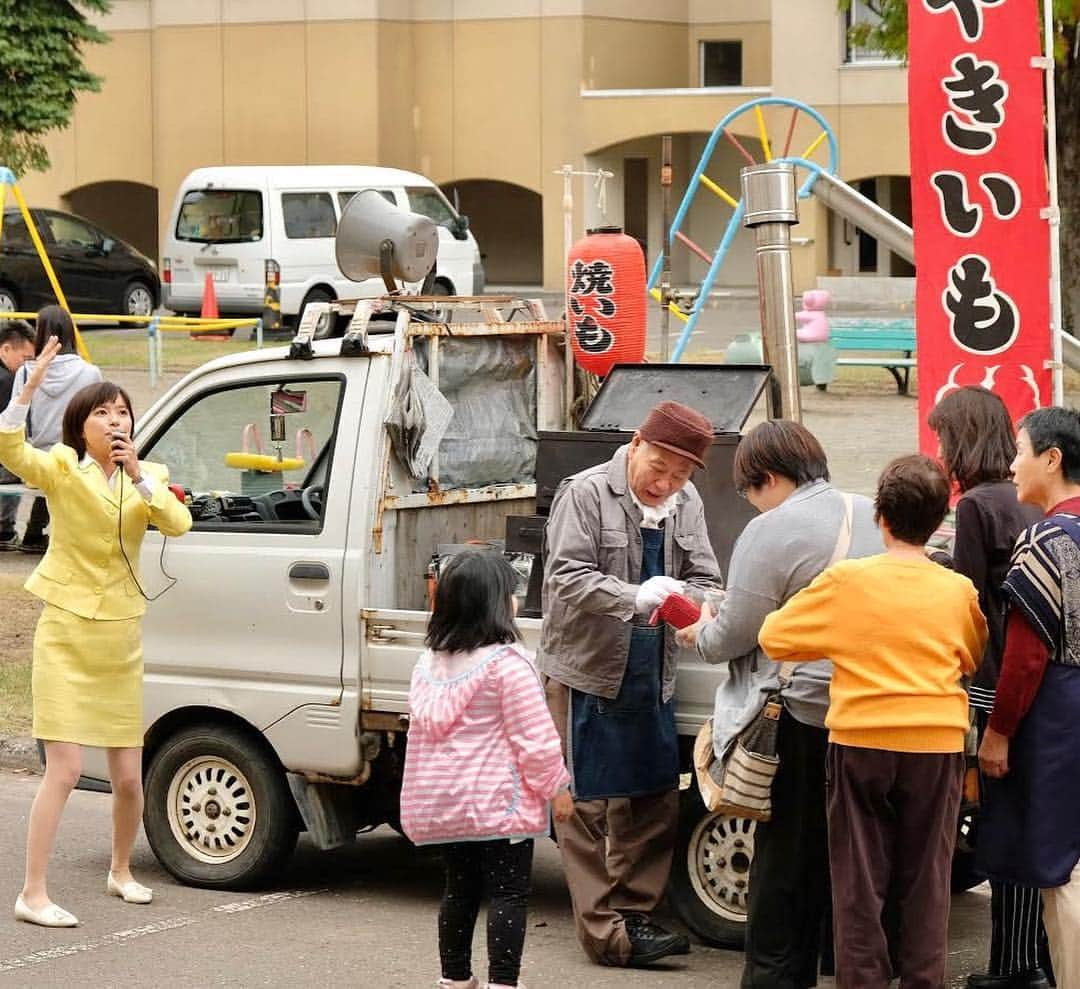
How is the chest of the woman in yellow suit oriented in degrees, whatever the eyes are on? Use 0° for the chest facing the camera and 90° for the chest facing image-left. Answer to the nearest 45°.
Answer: approximately 315°

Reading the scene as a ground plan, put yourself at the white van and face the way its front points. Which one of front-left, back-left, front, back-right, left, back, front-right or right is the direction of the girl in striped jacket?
back-right

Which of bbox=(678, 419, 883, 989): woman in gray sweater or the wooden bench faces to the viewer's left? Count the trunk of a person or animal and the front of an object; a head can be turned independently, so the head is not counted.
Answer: the woman in gray sweater

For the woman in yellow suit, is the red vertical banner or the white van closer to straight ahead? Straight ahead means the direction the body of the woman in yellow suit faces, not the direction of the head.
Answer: the red vertical banner

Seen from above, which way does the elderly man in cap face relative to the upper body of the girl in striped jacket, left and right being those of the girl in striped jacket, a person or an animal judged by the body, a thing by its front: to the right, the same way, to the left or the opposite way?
to the right

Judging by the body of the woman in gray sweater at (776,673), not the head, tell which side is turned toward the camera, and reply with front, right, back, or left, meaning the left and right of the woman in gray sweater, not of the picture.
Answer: left

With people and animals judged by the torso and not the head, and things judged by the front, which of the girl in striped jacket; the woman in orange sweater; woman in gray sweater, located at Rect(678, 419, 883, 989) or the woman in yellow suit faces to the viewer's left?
the woman in gray sweater

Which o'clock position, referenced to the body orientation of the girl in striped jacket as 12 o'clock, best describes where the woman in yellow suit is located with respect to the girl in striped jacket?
The woman in yellow suit is roughly at 9 o'clock from the girl in striped jacket.

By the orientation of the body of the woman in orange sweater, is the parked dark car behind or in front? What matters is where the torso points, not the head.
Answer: in front

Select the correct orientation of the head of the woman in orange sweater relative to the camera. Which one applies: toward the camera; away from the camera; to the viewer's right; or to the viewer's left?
away from the camera

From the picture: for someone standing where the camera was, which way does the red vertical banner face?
facing the viewer

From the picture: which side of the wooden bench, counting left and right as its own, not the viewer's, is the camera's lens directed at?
front

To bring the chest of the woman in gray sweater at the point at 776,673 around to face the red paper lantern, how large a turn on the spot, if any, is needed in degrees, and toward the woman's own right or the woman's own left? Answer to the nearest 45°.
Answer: approximately 90° to the woman's own right

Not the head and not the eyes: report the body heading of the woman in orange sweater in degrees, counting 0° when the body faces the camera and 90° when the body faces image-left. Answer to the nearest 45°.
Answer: approximately 180°
